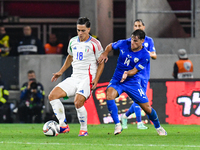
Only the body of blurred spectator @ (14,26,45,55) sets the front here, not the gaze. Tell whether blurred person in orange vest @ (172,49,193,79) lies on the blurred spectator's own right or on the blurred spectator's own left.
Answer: on the blurred spectator's own left

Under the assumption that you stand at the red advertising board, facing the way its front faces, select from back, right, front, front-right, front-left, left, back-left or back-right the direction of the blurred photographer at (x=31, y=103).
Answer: right

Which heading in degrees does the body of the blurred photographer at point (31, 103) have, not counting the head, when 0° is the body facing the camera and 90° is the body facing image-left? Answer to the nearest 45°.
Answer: approximately 0°

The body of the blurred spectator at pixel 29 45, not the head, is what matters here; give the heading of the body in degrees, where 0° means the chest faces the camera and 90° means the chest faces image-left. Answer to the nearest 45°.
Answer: approximately 0°

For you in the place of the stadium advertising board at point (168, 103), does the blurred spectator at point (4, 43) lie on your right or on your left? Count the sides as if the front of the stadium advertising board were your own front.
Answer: on your right

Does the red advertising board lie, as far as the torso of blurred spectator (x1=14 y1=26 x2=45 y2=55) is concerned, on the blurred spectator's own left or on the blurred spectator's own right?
on the blurred spectator's own left

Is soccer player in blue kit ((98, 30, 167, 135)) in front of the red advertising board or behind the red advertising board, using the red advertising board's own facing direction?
in front

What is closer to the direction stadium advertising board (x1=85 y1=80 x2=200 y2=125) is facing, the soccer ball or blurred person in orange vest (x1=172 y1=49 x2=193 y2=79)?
the soccer ball

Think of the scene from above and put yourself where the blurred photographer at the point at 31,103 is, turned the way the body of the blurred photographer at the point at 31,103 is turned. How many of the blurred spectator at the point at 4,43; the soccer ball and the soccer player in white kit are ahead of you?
2

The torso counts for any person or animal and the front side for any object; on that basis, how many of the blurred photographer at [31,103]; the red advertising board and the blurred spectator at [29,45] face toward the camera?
3

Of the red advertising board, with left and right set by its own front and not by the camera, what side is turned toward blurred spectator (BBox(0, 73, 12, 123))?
right
